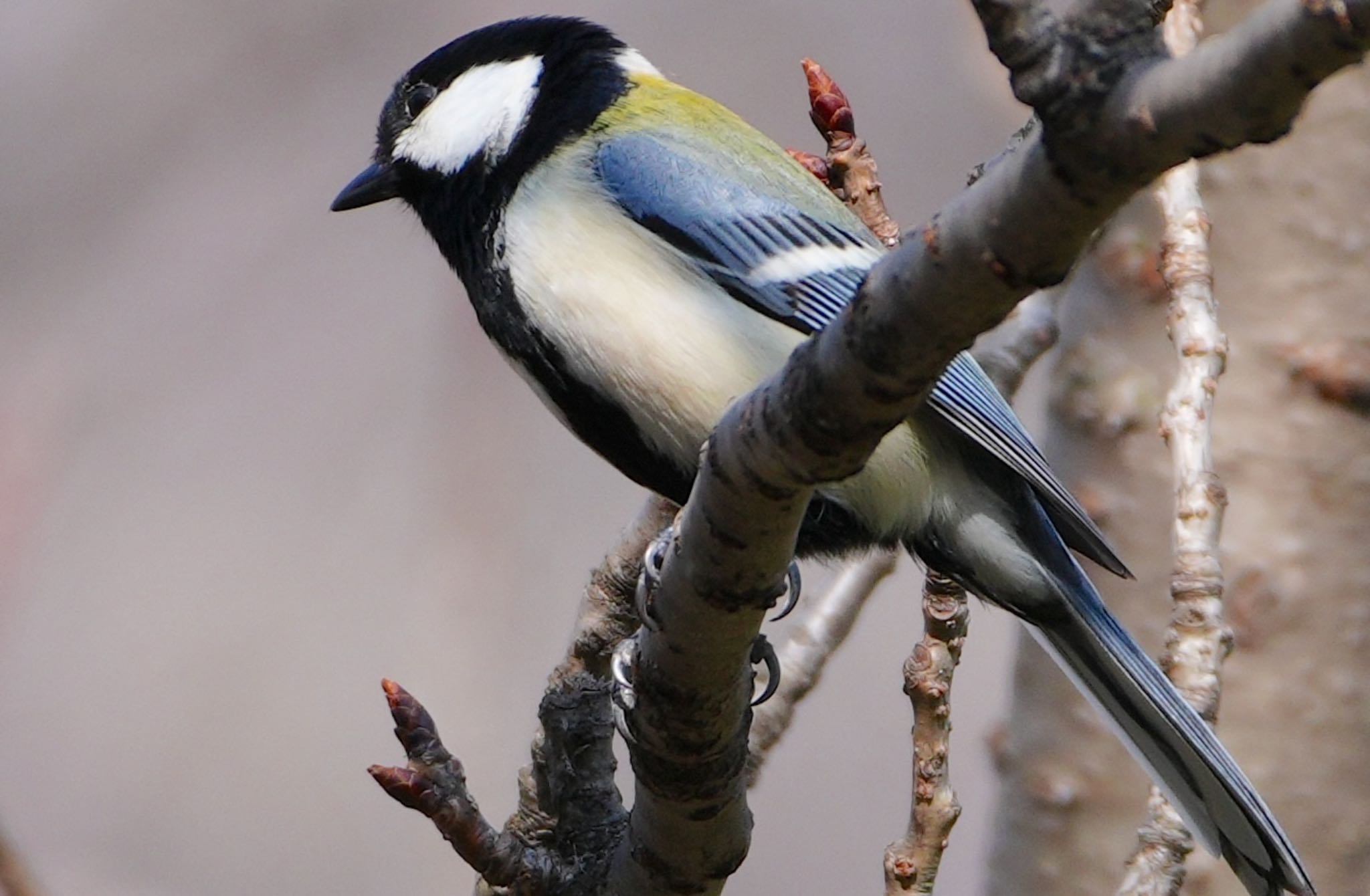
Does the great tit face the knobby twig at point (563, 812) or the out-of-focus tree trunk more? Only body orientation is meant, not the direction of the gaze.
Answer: the knobby twig

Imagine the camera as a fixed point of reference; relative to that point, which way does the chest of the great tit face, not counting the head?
to the viewer's left

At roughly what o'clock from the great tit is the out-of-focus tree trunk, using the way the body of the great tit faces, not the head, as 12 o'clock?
The out-of-focus tree trunk is roughly at 5 o'clock from the great tit.
